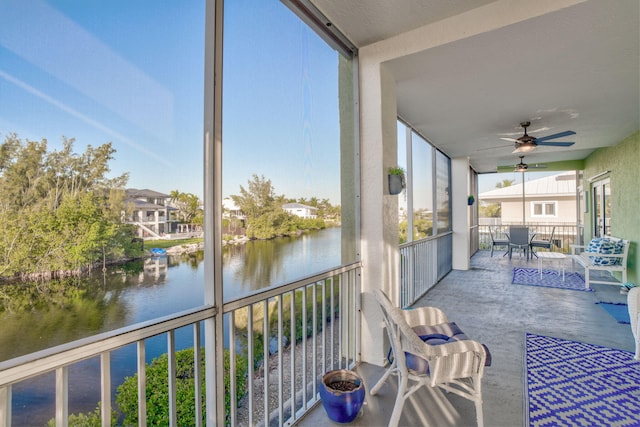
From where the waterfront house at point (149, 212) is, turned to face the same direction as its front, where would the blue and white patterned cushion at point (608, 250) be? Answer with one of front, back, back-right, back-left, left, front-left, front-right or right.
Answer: front-left

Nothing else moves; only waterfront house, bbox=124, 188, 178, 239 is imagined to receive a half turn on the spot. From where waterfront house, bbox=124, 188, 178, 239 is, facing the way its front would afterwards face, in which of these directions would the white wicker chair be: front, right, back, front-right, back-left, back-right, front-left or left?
back-right

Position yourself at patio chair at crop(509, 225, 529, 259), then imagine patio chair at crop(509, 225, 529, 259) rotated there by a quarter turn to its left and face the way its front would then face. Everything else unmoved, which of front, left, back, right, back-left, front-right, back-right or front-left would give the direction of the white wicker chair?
left

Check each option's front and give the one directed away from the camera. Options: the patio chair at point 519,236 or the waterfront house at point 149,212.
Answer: the patio chair

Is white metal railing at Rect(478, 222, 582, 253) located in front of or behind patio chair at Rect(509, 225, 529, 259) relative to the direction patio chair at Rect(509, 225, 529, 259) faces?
in front

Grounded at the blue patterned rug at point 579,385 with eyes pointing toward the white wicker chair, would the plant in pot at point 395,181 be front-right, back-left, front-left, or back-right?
front-right

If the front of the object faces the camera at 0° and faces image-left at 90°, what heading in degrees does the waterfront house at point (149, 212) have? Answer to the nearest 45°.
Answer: approximately 315°

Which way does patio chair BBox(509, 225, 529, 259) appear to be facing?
away from the camera
